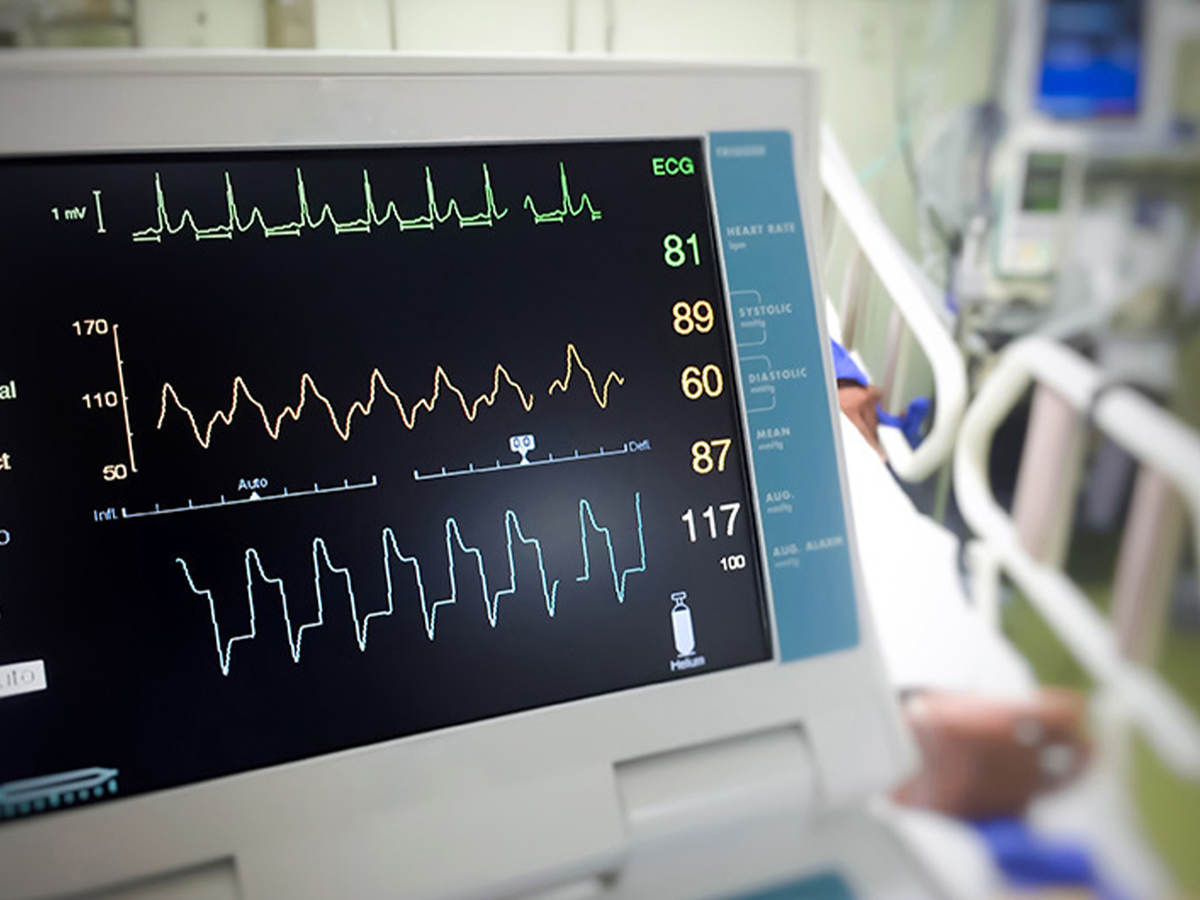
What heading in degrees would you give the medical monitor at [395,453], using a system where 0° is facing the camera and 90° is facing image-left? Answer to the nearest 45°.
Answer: approximately 315°

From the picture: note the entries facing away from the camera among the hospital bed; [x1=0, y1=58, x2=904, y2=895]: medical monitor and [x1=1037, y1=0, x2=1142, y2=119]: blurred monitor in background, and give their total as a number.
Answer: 0

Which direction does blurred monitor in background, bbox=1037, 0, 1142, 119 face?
toward the camera

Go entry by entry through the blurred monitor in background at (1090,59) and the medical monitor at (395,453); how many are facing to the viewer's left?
0
